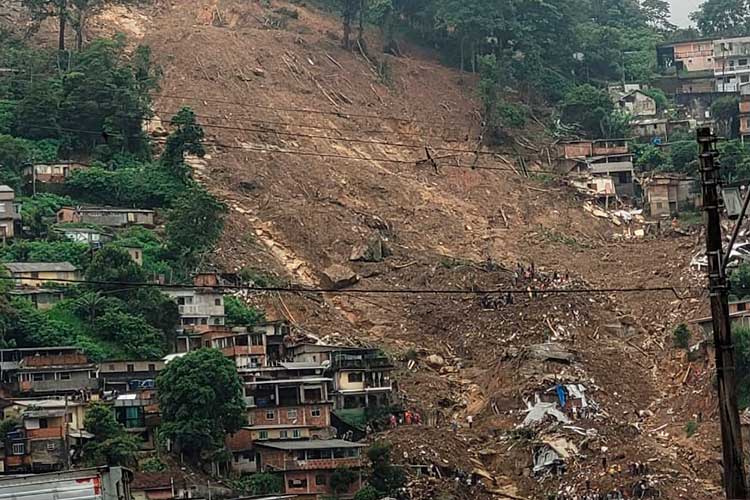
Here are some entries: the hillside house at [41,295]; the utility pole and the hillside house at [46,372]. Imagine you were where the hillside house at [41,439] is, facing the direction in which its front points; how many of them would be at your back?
2

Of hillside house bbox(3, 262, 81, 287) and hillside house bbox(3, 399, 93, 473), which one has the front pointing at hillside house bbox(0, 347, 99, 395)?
hillside house bbox(3, 262, 81, 287)

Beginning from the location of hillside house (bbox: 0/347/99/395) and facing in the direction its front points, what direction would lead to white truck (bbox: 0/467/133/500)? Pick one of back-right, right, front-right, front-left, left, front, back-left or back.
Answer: front

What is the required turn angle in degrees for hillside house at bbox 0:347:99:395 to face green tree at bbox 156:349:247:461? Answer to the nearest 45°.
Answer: approximately 45° to its left

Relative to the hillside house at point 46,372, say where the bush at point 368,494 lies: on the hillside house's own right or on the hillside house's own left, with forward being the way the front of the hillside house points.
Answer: on the hillside house's own left

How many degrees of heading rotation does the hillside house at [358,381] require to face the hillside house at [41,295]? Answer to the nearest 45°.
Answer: approximately 90° to its right

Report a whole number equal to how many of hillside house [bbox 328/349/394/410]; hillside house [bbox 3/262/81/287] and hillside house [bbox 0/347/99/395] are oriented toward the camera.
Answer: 3

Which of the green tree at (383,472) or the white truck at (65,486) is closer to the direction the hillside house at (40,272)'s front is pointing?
the white truck

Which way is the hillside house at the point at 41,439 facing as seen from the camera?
toward the camera

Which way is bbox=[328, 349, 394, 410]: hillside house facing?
toward the camera

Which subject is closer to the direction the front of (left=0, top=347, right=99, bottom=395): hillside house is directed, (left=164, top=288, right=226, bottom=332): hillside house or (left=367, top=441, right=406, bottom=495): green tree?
the green tree

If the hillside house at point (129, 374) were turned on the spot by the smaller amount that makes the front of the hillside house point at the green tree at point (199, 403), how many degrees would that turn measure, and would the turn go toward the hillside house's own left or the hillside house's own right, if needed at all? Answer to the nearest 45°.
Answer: approximately 45° to the hillside house's own left

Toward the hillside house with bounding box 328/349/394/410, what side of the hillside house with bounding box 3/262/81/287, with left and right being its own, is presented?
left

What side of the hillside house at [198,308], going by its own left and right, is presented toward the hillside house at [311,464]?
front
